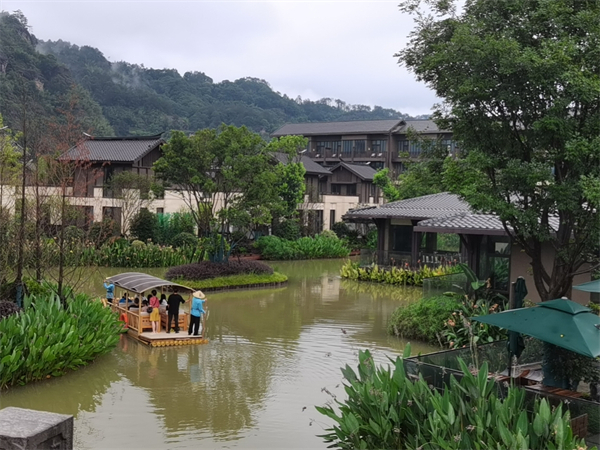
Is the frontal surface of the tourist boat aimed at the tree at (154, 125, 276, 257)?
no

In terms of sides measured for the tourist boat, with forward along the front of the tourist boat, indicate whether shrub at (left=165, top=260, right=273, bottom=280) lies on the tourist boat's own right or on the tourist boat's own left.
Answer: on the tourist boat's own right

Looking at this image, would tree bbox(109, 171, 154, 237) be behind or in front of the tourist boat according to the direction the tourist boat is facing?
in front

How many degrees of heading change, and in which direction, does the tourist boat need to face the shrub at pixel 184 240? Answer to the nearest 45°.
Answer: approximately 45° to its right

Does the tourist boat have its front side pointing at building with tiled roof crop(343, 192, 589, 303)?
no

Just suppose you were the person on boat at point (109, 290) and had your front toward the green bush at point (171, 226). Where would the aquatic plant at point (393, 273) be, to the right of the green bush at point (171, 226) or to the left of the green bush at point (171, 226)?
right

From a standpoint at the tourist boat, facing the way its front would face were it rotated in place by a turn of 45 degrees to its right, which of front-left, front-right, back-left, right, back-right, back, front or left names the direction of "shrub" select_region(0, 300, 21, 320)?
back-left

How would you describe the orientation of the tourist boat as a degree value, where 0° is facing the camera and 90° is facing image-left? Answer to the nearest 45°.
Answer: approximately 135°

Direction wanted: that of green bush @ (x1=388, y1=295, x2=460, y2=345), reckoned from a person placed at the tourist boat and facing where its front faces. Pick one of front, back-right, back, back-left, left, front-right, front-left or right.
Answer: back-right

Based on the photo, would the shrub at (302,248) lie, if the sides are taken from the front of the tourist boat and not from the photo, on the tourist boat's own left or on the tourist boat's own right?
on the tourist boat's own right

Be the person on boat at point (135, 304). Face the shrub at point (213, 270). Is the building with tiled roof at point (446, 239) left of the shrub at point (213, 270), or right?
right

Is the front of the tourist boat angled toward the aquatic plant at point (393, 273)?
no
